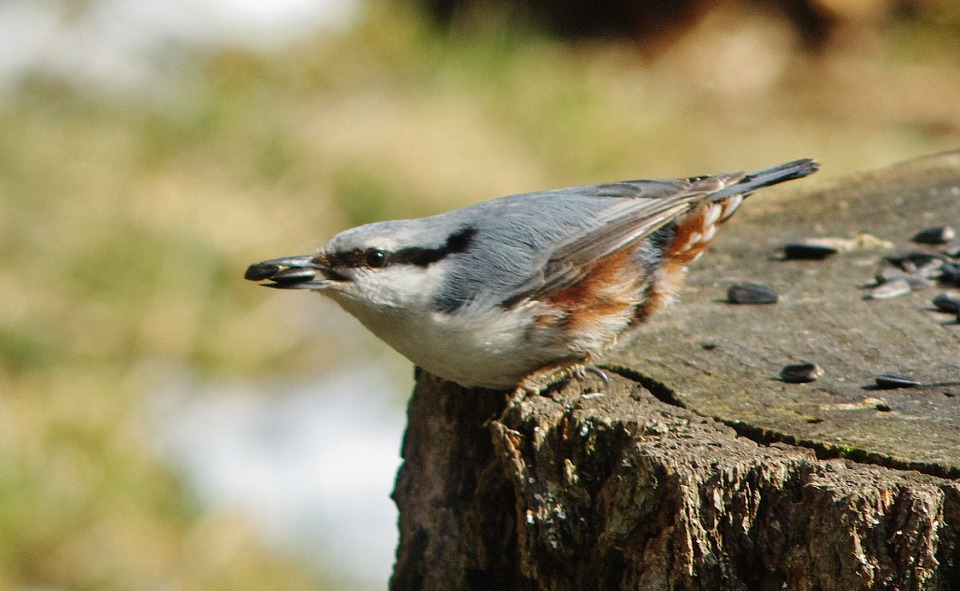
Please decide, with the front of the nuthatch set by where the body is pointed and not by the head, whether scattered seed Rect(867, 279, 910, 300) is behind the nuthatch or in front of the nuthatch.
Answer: behind

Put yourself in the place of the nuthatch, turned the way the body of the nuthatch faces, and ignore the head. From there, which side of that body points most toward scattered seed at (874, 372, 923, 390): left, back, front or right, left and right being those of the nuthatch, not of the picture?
back

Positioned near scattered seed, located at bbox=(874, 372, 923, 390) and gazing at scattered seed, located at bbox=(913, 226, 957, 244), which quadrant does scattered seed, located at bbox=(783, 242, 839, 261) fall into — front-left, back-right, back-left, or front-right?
front-left

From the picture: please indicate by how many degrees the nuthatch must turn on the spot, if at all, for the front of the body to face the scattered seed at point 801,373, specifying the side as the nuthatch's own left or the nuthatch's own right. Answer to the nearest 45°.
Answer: approximately 180°

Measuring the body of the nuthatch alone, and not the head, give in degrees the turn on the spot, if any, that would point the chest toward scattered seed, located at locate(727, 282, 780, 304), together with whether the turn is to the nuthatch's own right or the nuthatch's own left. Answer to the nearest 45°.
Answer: approximately 180°

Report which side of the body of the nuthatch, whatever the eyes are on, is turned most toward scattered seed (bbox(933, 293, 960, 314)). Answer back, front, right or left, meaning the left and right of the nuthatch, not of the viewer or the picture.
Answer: back

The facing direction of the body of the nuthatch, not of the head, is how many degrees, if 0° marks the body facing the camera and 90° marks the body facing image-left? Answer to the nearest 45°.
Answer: approximately 90°

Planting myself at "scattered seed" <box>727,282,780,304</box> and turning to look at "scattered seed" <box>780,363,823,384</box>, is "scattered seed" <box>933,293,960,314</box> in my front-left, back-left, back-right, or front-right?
front-left

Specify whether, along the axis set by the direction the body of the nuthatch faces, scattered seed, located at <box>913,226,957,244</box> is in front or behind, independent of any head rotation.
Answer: behind

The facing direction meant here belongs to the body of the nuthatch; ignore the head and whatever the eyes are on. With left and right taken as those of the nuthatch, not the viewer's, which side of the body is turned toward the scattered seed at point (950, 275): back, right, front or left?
back
